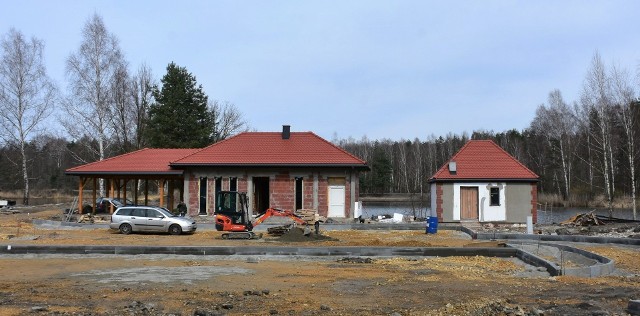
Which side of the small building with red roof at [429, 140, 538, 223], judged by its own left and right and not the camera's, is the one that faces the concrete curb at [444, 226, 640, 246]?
front

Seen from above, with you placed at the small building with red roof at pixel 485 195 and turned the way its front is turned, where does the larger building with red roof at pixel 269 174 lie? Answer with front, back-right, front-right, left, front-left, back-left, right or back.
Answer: right

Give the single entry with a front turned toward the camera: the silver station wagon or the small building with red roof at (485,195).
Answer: the small building with red roof

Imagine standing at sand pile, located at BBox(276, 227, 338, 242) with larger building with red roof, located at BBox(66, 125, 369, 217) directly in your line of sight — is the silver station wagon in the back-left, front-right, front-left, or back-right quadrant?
front-left

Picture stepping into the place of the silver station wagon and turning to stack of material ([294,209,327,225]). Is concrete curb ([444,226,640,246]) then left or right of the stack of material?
right

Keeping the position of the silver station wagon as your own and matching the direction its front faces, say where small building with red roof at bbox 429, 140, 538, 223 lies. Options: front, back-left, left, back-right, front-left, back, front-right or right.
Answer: front

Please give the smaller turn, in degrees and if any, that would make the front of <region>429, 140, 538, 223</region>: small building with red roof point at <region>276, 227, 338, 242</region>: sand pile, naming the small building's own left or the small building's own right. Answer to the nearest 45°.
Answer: approximately 45° to the small building's own right

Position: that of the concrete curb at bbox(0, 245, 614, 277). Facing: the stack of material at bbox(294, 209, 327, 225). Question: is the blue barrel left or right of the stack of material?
right

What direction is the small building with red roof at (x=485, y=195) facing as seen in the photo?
toward the camera

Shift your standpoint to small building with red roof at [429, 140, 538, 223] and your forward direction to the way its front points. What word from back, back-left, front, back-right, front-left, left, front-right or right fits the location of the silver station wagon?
front-right

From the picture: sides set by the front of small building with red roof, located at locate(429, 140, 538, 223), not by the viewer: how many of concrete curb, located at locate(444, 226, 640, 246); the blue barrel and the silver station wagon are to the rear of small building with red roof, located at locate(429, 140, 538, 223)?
0

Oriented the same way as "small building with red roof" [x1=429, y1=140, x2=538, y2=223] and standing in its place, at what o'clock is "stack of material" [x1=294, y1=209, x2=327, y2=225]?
The stack of material is roughly at 2 o'clock from the small building with red roof.

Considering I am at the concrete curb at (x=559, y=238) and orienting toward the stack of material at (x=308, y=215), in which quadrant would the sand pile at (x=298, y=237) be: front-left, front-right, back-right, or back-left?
front-left

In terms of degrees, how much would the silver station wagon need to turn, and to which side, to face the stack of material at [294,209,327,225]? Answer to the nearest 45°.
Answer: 0° — it already faces it

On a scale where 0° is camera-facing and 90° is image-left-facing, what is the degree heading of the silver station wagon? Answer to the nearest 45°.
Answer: approximately 270°

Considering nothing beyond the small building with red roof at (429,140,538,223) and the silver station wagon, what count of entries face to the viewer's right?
1
